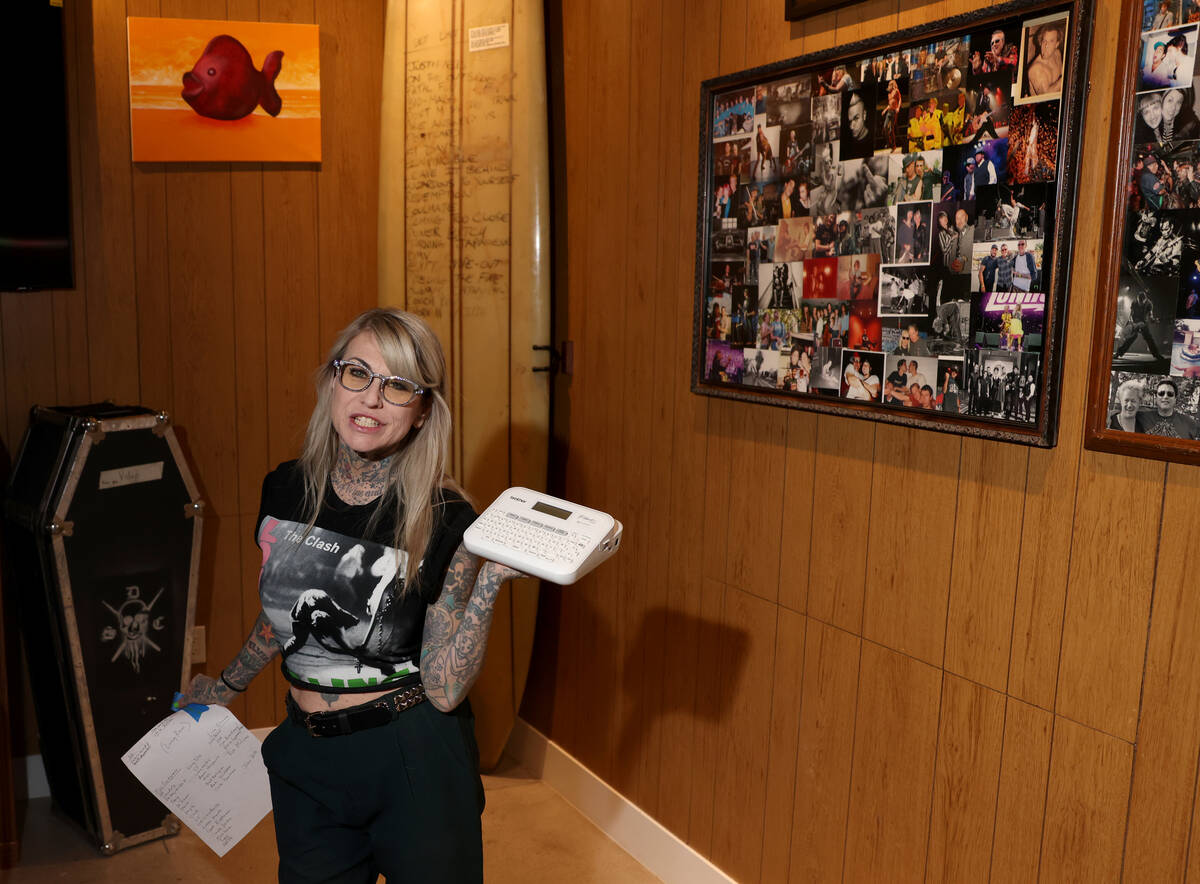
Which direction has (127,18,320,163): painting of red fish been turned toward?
toward the camera

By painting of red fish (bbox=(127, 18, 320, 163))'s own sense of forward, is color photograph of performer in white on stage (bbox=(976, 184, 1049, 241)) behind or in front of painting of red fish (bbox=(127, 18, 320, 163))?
in front

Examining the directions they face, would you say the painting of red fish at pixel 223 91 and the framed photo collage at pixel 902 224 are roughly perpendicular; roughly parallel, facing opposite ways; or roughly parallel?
roughly perpendicular

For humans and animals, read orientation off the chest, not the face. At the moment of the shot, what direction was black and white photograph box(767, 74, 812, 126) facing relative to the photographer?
facing the viewer and to the left of the viewer

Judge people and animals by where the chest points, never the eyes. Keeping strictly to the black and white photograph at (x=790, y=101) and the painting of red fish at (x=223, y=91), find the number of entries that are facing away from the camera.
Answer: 0

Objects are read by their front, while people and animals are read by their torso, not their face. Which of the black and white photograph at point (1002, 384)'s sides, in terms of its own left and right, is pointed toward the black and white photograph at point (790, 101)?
right

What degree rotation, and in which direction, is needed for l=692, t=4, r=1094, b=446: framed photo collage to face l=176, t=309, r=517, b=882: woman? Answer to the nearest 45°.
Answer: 0° — it already faces them

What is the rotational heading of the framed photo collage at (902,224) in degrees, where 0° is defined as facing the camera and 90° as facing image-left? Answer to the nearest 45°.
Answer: approximately 45°

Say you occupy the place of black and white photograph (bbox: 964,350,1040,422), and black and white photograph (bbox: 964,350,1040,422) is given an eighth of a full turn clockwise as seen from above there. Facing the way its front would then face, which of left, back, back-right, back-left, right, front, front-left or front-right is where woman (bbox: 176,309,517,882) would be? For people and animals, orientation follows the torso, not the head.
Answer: front-left

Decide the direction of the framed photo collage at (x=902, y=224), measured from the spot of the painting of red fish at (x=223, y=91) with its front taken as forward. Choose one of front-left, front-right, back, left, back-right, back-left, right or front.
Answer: front-left

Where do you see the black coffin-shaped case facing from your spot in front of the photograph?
facing the viewer and to the right of the viewer

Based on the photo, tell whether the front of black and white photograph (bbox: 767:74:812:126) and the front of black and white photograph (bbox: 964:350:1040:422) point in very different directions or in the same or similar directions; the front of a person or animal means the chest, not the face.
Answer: same or similar directions
